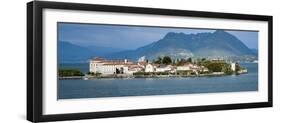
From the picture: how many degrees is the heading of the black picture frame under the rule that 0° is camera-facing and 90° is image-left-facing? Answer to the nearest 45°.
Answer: approximately 315°
